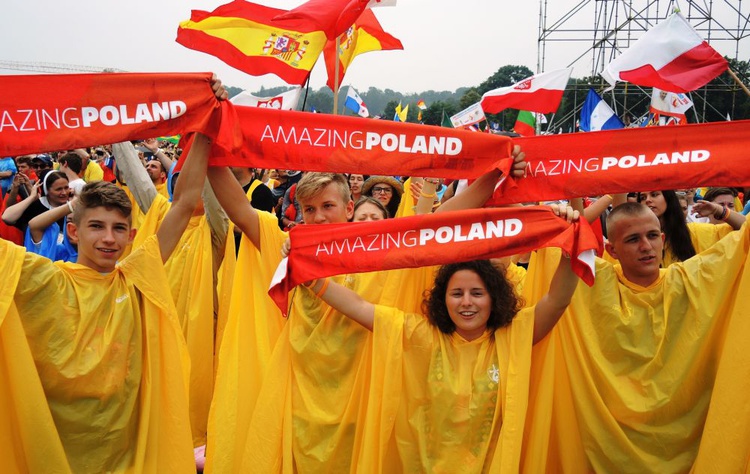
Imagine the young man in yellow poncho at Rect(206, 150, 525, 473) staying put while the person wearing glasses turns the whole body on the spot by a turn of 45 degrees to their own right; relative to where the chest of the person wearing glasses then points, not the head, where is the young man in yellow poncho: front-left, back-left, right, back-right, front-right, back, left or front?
front-left

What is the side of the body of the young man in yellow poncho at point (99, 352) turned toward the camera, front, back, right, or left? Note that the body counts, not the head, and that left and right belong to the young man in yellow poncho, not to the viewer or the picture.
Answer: front

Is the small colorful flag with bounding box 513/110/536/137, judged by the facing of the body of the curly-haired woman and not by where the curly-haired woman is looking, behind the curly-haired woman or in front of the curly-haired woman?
behind

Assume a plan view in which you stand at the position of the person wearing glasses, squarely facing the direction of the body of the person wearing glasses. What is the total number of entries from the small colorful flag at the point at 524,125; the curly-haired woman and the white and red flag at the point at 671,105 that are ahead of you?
1

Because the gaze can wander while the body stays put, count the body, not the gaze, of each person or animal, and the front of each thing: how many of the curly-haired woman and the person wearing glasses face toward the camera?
2

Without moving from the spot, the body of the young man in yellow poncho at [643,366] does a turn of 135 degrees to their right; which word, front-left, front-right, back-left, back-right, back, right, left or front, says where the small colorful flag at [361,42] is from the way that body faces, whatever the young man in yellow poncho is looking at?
front

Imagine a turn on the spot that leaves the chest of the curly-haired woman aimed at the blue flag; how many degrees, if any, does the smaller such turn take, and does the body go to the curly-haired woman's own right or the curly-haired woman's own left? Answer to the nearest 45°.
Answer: approximately 180°

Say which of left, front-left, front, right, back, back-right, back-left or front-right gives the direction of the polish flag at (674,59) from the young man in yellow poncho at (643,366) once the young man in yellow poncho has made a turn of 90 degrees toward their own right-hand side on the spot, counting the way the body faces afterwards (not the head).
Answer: right

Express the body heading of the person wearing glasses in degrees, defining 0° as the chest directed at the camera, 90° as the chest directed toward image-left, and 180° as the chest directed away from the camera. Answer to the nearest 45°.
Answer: approximately 0°

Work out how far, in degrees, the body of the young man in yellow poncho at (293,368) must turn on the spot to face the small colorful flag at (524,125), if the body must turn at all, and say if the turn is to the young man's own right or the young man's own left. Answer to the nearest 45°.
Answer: approximately 180°
